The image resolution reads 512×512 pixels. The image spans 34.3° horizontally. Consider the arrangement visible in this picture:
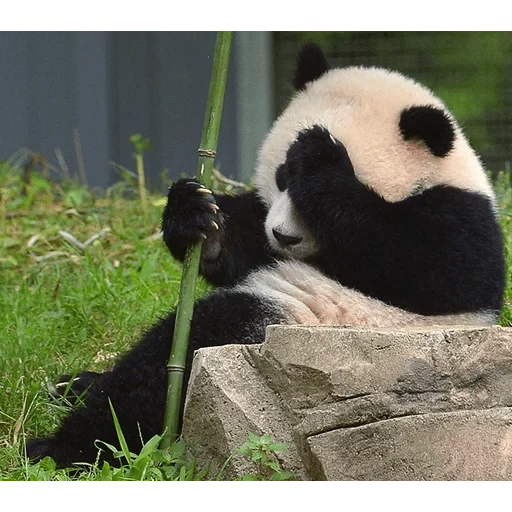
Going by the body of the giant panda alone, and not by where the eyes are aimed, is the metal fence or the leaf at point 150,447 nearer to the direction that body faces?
the leaf

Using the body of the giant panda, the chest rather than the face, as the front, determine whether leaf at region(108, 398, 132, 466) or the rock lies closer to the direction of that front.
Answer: the leaf

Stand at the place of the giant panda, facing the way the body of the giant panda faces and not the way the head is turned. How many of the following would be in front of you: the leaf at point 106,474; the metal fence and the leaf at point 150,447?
2

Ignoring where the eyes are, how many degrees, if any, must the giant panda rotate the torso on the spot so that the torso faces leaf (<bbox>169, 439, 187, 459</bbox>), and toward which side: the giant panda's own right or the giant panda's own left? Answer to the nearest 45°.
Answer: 0° — it already faces it

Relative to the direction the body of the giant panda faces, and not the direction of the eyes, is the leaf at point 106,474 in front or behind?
in front

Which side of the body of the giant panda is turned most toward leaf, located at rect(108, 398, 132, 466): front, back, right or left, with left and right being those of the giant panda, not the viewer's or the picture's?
front

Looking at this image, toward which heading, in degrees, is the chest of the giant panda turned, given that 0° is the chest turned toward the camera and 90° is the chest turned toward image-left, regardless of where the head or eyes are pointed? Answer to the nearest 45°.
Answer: approximately 45°
